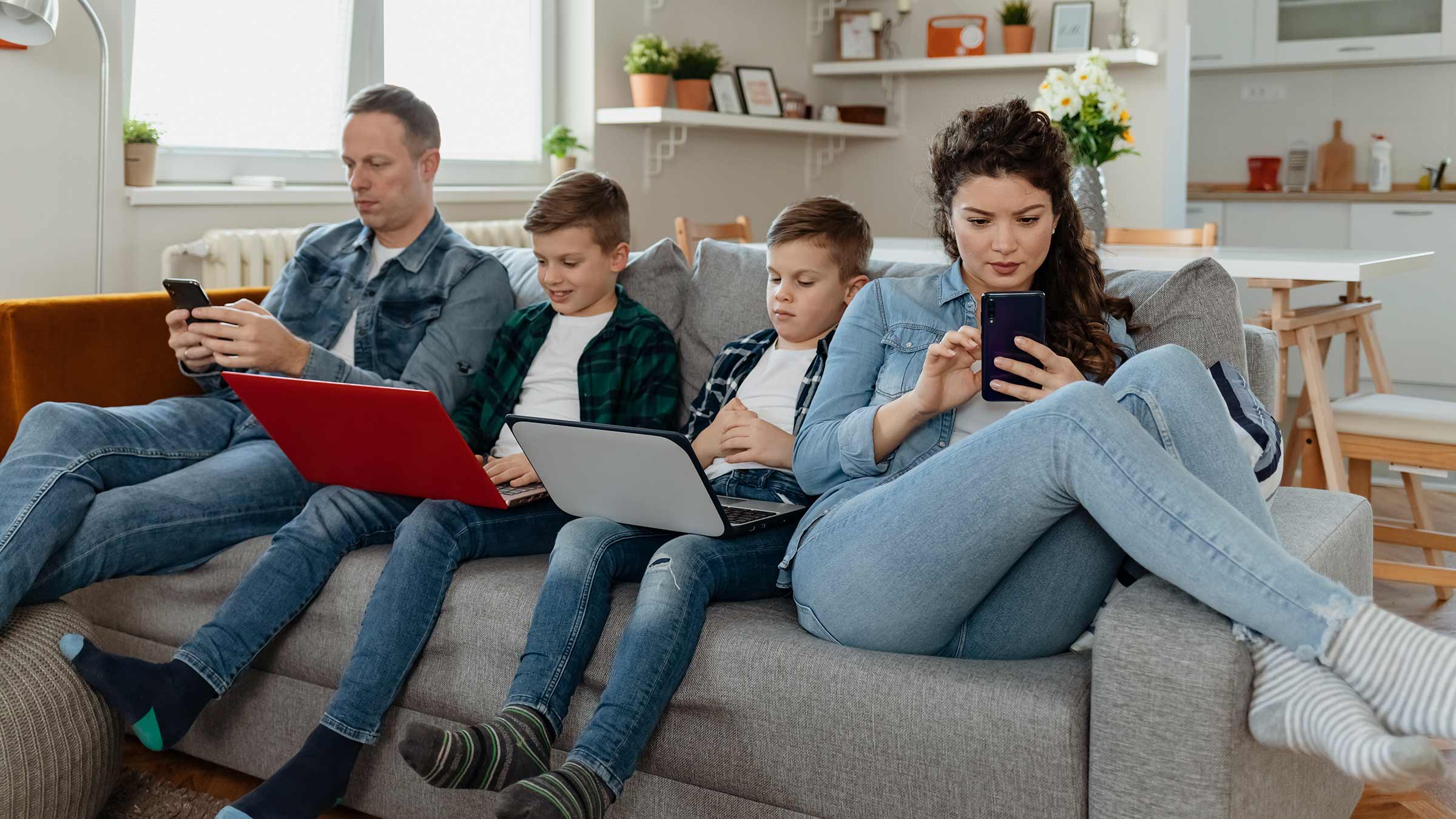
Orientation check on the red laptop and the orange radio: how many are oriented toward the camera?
1

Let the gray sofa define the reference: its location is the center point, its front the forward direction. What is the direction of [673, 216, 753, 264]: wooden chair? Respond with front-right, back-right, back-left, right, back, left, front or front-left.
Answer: back-right

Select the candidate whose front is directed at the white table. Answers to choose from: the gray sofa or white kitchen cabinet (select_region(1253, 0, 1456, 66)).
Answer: the white kitchen cabinet

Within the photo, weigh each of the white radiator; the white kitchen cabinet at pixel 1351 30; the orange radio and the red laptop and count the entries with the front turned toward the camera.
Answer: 3

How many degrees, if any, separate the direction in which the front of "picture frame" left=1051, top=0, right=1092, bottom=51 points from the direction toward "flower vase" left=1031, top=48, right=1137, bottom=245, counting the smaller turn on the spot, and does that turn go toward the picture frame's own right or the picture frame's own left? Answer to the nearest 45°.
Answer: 0° — it already faces it

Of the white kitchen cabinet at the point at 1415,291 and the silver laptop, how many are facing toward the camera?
1
